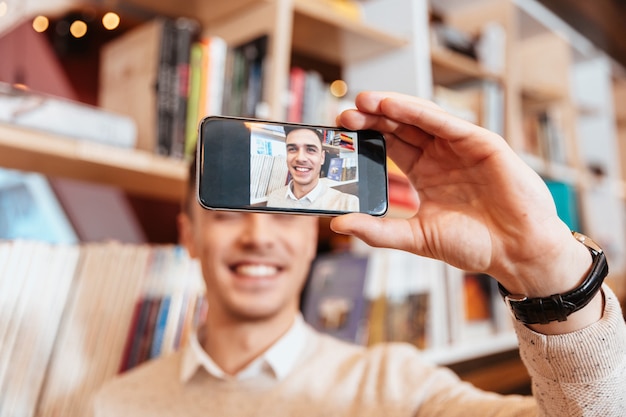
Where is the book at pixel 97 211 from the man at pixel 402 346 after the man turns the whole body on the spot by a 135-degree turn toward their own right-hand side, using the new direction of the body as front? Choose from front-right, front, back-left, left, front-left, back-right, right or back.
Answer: front

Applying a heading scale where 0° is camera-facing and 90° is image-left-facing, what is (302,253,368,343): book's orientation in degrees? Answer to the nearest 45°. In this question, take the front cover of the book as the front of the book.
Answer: approximately 0°

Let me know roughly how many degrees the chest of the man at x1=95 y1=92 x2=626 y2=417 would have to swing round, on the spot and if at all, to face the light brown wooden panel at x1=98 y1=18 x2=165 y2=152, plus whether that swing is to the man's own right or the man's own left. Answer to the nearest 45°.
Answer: approximately 135° to the man's own right

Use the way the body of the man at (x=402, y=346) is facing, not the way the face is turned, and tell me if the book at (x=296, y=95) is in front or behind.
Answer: behind

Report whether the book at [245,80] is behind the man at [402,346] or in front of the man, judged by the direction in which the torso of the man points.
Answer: behind

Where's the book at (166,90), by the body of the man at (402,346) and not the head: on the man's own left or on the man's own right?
on the man's own right

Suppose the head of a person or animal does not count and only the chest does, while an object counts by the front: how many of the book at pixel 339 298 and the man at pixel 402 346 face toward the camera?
2
